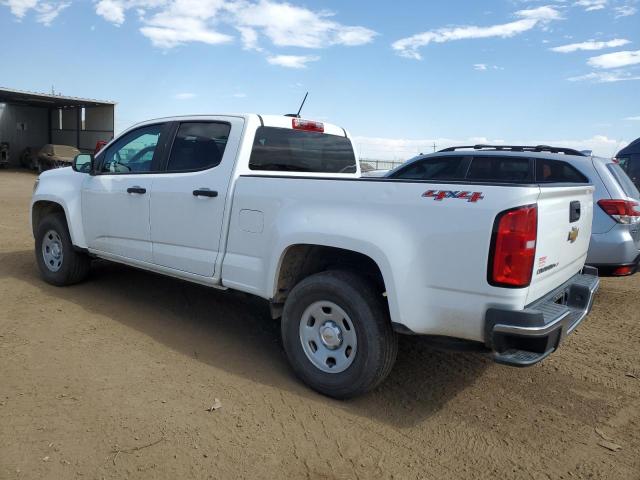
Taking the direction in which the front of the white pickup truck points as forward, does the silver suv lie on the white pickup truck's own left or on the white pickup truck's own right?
on the white pickup truck's own right

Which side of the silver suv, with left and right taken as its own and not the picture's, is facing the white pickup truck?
left

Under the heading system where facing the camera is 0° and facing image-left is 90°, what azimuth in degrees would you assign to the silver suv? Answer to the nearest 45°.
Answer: approximately 135°

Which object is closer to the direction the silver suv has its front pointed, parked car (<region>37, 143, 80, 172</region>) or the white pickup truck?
the parked car

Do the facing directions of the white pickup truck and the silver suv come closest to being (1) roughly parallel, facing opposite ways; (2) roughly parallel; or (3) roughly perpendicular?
roughly parallel

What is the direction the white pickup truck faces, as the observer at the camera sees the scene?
facing away from the viewer and to the left of the viewer

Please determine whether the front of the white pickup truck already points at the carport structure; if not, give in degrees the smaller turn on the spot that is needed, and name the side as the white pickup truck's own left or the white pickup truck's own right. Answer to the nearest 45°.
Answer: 0° — it already faces it

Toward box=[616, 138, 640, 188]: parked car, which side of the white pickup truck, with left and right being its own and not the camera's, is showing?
right

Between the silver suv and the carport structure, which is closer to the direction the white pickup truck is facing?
the carport structure

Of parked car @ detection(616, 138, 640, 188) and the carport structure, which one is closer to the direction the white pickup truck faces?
the carport structure

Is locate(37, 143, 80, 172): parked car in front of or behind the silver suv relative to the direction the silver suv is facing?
in front

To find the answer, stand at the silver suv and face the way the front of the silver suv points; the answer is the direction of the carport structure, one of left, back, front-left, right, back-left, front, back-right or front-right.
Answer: front

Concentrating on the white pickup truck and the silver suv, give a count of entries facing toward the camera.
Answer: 0
